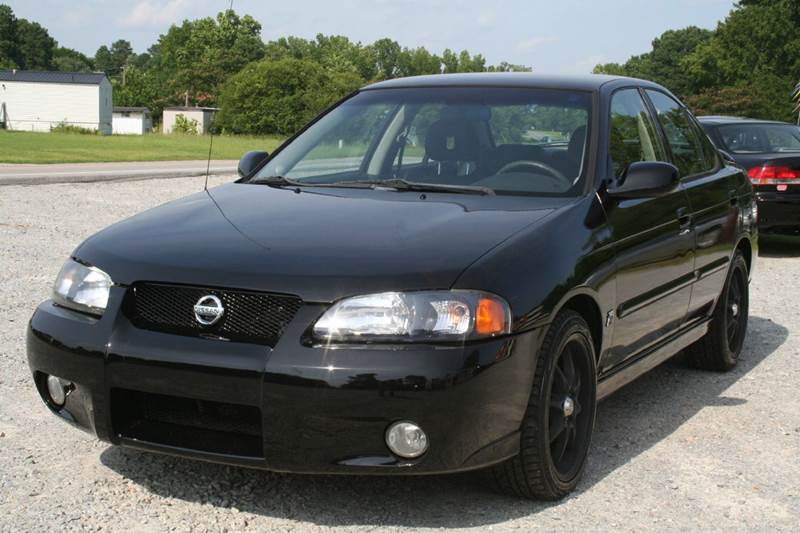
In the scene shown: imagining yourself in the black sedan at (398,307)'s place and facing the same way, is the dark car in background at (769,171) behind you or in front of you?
behind

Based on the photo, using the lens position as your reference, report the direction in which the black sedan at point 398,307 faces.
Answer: facing the viewer and to the left of the viewer
